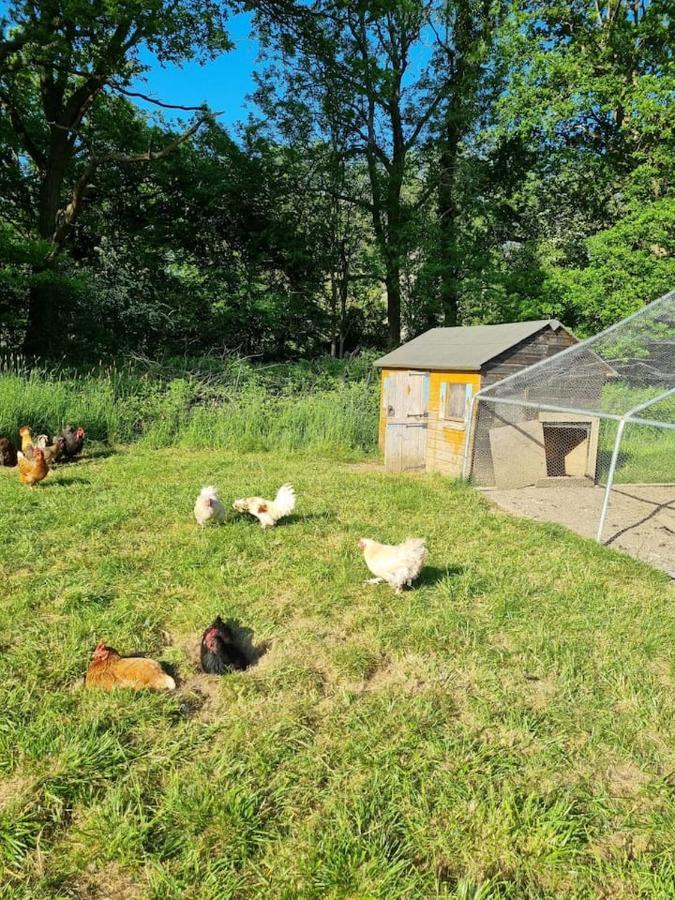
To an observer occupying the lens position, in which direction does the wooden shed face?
facing the viewer and to the left of the viewer

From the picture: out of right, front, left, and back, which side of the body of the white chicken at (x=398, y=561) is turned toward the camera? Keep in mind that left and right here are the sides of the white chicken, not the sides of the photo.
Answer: left

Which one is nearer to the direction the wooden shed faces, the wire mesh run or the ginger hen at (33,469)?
the ginger hen

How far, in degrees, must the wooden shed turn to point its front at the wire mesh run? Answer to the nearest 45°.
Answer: approximately 135° to its left

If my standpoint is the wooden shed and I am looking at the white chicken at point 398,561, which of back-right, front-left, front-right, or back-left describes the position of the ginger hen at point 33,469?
front-right

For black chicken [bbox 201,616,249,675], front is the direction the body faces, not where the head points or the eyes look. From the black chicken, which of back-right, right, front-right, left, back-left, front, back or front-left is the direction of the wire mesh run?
back

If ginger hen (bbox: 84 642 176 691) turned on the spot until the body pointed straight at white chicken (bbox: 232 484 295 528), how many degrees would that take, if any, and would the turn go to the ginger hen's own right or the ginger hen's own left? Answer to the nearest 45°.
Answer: approximately 135° to the ginger hen's own right

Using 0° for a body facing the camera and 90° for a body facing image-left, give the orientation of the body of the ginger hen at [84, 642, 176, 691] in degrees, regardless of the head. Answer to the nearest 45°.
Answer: approximately 90°

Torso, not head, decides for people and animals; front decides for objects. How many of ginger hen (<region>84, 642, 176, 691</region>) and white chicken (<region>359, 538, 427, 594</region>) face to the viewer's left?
2

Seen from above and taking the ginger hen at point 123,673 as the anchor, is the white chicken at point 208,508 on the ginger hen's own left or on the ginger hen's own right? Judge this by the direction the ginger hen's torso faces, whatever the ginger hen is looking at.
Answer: on the ginger hen's own right

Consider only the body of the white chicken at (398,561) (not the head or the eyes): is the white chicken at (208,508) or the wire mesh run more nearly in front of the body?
the white chicken

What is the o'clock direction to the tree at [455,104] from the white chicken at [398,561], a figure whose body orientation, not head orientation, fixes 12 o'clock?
The tree is roughly at 3 o'clock from the white chicken.

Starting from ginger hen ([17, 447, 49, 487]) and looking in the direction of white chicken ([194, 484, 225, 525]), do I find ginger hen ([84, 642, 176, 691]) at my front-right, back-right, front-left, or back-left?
front-right

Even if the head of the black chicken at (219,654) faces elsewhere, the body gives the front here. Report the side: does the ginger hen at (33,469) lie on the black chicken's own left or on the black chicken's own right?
on the black chicken's own right

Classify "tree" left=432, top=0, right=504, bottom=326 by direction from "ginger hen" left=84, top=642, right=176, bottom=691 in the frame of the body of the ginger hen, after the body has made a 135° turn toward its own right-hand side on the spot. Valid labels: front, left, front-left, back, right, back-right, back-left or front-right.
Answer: front
